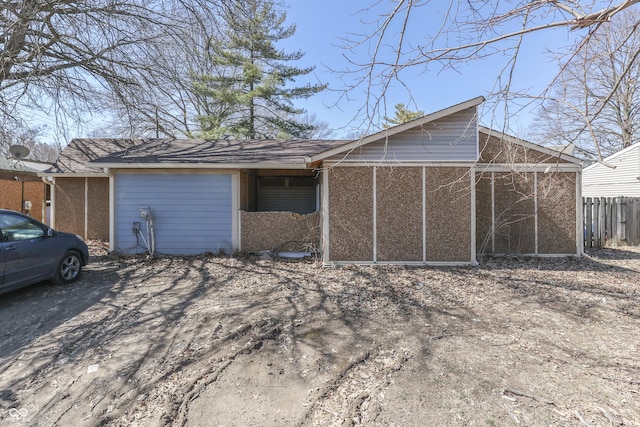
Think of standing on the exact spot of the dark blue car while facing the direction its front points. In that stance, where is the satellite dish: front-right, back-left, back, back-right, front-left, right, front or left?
front-left

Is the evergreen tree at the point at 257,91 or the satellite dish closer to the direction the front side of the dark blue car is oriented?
the evergreen tree

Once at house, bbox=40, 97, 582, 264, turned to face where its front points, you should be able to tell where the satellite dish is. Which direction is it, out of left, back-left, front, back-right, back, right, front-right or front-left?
right

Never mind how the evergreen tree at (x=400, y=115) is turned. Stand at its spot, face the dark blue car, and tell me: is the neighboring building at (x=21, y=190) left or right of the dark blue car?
right

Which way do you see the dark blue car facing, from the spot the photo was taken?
facing away from the viewer and to the right of the viewer

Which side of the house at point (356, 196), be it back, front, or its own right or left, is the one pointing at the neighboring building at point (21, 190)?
right

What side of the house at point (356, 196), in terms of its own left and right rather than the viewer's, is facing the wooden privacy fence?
left

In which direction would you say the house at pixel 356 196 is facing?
toward the camera

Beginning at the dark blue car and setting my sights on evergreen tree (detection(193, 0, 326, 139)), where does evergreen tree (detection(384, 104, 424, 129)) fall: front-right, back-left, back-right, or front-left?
front-right

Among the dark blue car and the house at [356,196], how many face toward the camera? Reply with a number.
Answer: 1

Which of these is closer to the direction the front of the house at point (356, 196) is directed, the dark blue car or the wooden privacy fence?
the dark blue car

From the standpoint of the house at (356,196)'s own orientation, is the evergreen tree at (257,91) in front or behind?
behind

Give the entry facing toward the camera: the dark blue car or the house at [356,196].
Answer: the house
